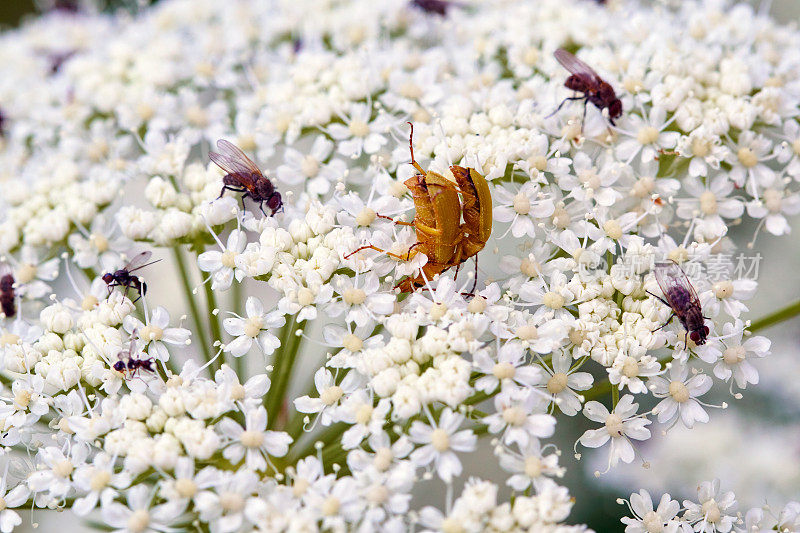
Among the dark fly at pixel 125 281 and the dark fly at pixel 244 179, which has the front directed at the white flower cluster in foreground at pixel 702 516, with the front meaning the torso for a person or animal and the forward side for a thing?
the dark fly at pixel 244 179

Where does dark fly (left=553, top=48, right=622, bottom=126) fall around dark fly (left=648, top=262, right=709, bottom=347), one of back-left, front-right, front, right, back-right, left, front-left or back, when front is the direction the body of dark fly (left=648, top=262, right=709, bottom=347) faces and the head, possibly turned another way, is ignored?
back

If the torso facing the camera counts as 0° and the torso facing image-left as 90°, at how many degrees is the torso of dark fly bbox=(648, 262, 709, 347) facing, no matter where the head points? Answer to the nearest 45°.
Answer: approximately 315°

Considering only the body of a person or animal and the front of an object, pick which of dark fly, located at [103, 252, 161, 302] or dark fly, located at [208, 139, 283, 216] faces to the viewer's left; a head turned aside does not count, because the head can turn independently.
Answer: dark fly, located at [103, 252, 161, 302]

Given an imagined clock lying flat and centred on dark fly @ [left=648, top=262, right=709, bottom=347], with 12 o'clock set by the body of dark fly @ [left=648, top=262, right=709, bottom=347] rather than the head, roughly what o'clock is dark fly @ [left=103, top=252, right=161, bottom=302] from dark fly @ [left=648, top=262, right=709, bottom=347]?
dark fly @ [left=103, top=252, right=161, bottom=302] is roughly at 4 o'clock from dark fly @ [left=648, top=262, right=709, bottom=347].

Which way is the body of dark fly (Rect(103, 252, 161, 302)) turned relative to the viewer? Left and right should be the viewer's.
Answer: facing to the left of the viewer

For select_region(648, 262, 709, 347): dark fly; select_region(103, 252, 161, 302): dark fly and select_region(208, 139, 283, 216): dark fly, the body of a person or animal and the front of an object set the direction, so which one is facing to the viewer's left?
select_region(103, 252, 161, 302): dark fly

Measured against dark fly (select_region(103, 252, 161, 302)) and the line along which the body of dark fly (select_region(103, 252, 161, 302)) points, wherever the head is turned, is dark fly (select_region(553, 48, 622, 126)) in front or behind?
behind

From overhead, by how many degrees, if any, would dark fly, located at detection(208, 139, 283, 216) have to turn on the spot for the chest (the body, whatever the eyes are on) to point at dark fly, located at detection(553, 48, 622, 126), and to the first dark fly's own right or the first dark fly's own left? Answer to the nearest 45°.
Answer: approximately 45° to the first dark fly's own left

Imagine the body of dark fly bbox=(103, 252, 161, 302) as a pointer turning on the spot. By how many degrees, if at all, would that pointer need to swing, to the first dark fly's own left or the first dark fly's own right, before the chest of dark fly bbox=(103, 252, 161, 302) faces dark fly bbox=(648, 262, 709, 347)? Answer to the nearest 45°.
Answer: approximately 135° to the first dark fly's own left

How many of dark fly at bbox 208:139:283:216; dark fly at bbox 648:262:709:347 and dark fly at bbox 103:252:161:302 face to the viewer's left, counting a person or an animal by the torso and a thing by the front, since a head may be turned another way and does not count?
1

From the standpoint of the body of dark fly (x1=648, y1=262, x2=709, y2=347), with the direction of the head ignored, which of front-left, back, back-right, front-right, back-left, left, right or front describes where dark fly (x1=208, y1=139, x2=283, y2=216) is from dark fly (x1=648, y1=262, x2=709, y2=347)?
back-right
